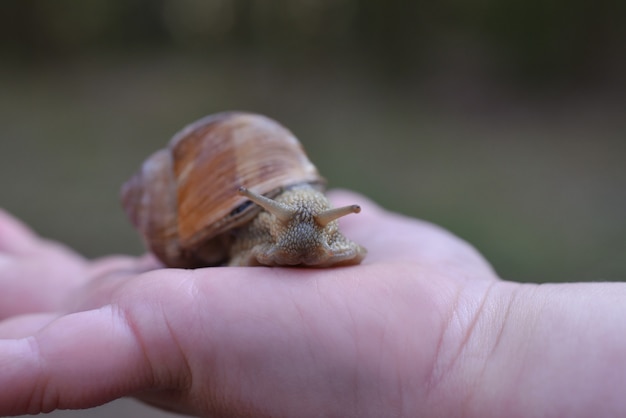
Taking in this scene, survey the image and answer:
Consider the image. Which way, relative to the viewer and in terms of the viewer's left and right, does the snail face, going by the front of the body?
facing the viewer
